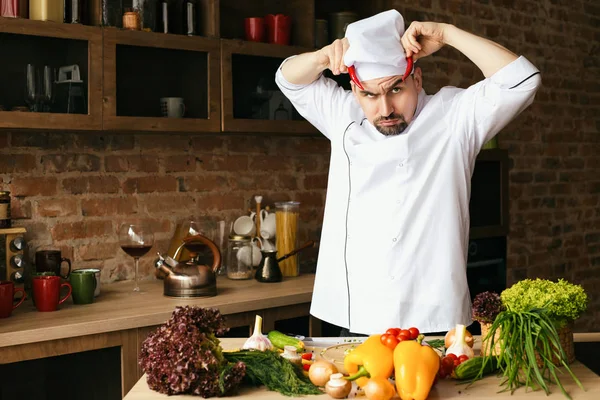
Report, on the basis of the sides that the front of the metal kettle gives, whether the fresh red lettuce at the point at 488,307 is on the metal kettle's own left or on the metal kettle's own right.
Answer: on the metal kettle's own left

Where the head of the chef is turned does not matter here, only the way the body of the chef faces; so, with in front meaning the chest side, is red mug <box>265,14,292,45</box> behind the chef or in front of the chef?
behind

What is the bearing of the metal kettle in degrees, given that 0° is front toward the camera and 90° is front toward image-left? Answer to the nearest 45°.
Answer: approximately 90°

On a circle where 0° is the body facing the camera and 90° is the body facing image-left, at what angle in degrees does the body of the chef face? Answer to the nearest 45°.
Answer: approximately 0°

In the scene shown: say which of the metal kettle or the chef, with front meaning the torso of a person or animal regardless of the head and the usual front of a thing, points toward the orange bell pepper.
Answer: the chef

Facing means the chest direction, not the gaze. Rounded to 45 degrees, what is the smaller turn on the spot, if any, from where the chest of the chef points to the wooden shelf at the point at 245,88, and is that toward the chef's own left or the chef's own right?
approximately 135° to the chef's own right

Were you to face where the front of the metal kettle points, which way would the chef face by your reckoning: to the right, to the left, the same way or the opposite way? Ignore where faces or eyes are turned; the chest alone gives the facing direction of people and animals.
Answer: to the left

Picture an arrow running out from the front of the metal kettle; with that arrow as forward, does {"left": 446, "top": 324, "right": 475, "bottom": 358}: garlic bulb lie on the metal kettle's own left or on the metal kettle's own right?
on the metal kettle's own left

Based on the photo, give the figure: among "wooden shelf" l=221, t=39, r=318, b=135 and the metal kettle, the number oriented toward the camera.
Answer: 1

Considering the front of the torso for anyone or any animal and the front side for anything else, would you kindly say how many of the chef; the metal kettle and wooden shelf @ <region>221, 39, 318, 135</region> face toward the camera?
2
